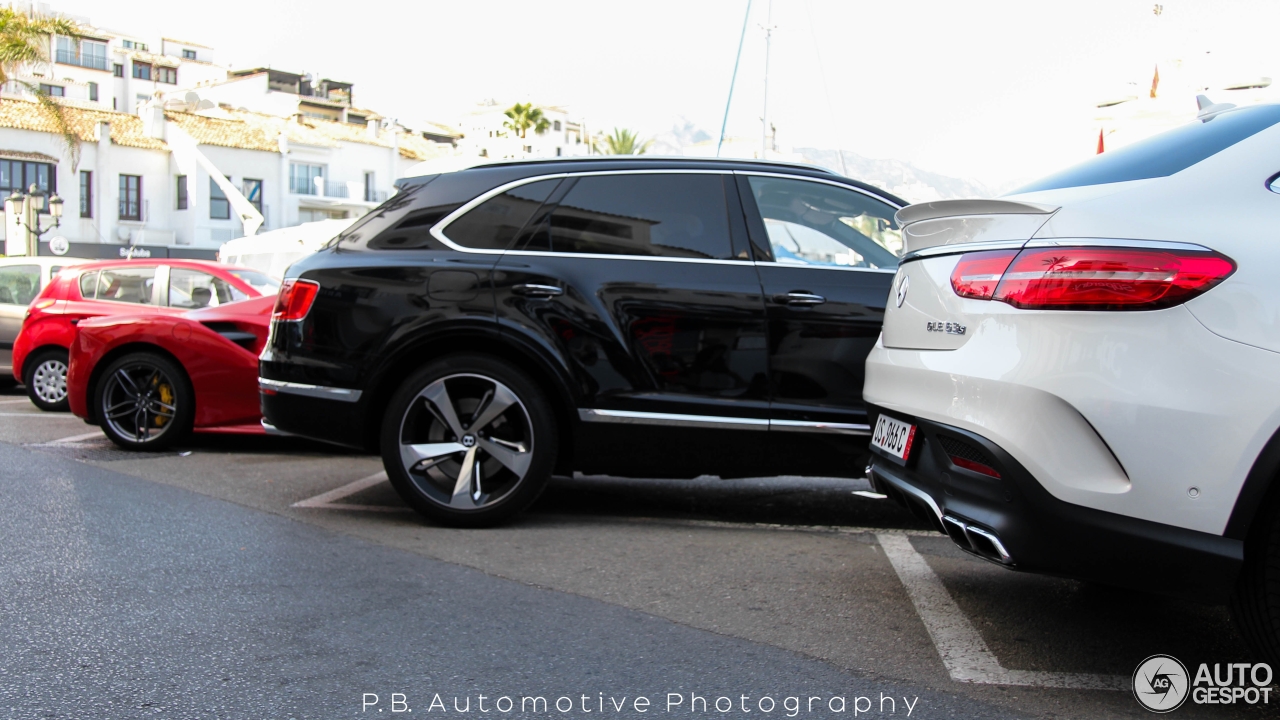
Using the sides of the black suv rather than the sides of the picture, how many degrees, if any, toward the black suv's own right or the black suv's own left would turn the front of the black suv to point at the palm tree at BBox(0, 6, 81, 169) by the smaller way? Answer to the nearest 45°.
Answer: approximately 135° to the black suv's own left

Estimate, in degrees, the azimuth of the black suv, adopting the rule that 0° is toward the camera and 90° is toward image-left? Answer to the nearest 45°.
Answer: approximately 270°

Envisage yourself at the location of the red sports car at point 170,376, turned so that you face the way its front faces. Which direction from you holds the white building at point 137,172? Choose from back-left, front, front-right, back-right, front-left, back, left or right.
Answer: left

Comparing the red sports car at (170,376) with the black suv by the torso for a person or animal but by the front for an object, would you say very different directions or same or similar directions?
same or similar directions

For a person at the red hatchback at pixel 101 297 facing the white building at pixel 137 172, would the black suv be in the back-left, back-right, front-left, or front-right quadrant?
back-right

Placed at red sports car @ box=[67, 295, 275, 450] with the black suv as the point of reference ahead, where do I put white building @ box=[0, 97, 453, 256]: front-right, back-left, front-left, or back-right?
back-left

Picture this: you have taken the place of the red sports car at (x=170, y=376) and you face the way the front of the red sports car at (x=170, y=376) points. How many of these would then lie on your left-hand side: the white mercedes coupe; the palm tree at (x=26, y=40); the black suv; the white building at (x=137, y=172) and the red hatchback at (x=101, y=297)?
3

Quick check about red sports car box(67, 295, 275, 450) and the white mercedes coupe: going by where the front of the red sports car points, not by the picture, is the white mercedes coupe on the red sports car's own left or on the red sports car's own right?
on the red sports car's own right

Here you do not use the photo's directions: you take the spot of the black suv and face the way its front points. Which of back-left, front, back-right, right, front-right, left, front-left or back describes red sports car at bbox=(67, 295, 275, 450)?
back-left

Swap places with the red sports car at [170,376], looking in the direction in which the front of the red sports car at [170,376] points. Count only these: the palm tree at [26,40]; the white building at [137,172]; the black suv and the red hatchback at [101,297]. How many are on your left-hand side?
3

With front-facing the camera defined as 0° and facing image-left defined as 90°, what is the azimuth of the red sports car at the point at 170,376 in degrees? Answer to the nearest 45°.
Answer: approximately 270°
